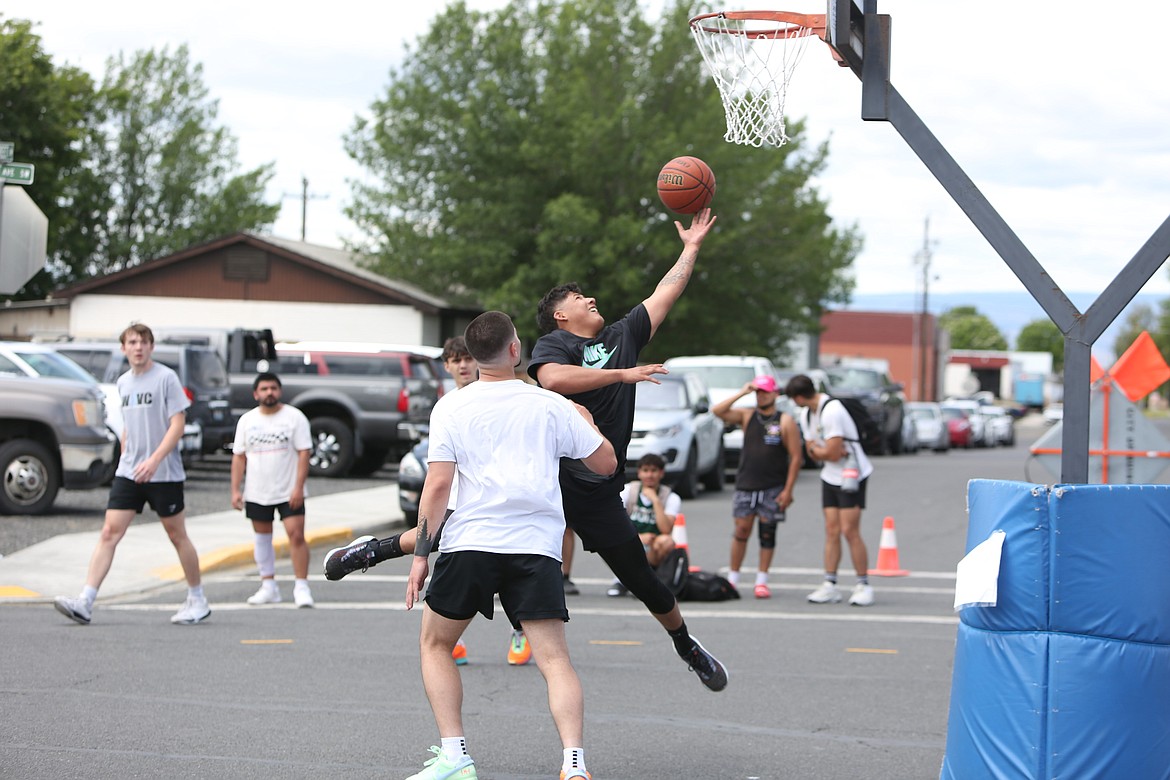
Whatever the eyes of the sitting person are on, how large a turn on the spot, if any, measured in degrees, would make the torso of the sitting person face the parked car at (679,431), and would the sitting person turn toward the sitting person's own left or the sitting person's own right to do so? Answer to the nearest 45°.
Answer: approximately 180°

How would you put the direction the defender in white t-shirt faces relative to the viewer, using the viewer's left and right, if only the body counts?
facing away from the viewer

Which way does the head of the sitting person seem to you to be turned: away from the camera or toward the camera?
toward the camera

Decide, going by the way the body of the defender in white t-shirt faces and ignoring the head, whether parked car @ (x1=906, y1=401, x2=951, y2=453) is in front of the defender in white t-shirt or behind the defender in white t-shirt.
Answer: in front

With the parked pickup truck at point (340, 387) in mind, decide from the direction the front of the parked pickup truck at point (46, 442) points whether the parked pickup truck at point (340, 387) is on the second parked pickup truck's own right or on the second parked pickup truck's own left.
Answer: on the second parked pickup truck's own left

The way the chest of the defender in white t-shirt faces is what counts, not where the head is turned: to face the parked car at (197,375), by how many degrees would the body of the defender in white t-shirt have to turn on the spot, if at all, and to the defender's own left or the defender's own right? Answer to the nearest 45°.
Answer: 0° — they already face it

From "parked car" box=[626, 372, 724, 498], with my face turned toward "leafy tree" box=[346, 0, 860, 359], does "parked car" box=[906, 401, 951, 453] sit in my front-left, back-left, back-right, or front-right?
front-right

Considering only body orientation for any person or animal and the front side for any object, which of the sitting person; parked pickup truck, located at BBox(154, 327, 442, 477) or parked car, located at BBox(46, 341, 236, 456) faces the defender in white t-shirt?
the sitting person

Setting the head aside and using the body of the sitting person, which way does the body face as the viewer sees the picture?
toward the camera

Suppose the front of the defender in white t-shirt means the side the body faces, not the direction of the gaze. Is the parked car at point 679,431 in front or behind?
in front

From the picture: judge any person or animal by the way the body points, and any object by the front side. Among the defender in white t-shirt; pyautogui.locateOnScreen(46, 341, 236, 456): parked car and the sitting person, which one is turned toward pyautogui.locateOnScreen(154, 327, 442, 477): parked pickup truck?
the defender in white t-shirt

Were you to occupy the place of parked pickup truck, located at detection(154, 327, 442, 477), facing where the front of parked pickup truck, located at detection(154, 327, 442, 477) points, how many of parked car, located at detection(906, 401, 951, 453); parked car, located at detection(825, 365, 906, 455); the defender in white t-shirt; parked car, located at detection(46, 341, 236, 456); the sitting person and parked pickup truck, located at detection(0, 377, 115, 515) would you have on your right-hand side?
2
